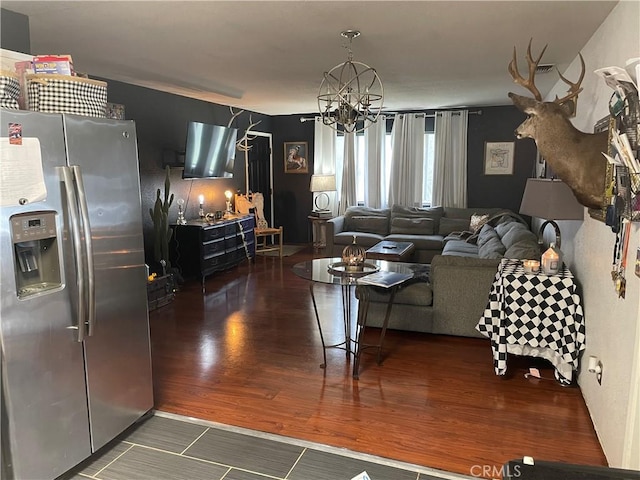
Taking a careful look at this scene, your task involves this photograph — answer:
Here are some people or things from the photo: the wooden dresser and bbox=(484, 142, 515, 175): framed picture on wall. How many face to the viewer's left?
0

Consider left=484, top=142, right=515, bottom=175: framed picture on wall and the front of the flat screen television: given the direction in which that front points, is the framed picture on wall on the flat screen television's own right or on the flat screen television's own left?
on the flat screen television's own left

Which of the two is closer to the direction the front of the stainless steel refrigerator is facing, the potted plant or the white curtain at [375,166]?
the white curtain

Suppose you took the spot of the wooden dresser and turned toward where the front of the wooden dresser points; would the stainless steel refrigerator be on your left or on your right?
on your right

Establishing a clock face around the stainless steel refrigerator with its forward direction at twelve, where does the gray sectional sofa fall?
The gray sectional sofa is roughly at 10 o'clock from the stainless steel refrigerator.

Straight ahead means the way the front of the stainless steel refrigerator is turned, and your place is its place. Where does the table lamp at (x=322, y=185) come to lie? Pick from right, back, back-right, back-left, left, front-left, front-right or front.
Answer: left

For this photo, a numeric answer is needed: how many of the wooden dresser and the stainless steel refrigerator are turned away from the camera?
0

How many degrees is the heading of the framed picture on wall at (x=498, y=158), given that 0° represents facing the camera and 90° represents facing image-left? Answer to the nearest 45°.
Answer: approximately 0°

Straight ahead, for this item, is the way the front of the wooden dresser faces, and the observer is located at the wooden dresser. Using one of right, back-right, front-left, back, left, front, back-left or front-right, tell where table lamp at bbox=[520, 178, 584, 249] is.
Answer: front

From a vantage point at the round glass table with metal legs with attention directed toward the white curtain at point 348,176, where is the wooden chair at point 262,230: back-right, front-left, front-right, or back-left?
front-left

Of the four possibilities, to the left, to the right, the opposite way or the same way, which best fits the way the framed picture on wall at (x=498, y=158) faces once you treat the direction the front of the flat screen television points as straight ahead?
to the right

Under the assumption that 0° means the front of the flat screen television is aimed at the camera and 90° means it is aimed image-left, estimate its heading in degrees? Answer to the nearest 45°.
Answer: approximately 315°

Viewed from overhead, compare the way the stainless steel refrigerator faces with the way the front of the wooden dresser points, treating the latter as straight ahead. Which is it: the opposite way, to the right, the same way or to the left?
the same way

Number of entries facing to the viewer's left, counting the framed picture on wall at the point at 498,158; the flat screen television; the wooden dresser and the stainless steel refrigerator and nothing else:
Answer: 0

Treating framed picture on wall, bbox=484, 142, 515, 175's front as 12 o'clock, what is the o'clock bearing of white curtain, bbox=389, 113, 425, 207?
The white curtain is roughly at 3 o'clock from the framed picture on wall.

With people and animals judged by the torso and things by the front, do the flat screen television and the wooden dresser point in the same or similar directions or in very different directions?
same or similar directions

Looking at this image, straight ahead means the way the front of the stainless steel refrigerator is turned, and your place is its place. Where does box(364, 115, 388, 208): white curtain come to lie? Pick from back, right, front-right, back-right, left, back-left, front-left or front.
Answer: left

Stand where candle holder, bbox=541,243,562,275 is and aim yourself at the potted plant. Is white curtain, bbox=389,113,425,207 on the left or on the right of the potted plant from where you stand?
right

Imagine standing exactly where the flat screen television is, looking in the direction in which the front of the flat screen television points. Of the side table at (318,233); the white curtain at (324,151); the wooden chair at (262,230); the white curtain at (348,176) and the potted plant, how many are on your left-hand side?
4

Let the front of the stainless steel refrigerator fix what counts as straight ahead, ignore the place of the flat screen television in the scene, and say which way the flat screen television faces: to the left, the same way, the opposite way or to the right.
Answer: the same way
